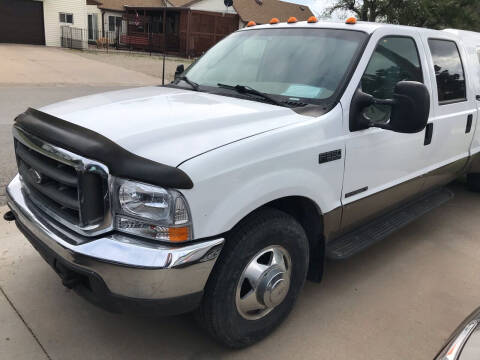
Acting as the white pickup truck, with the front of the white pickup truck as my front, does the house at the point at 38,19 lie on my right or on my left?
on my right

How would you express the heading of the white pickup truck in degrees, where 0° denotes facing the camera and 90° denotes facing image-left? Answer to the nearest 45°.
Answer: approximately 45°

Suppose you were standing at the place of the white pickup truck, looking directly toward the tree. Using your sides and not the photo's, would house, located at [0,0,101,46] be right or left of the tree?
left

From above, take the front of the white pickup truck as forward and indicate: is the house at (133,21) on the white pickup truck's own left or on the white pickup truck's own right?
on the white pickup truck's own right

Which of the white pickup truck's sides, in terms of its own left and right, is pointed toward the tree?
back
